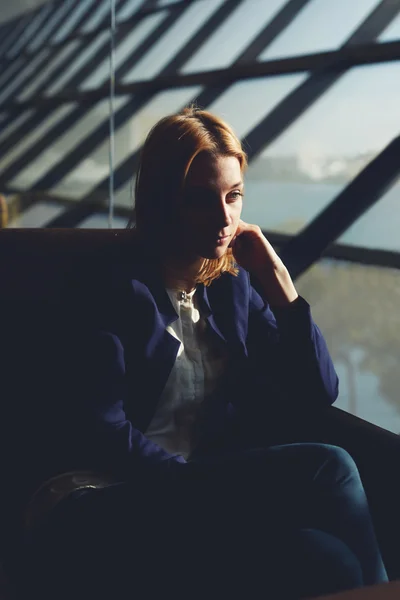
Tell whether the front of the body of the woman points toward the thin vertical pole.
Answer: no

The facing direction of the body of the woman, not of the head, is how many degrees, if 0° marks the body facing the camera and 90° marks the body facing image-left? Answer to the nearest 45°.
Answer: approximately 315°

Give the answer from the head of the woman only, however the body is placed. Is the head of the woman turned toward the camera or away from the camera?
toward the camera
